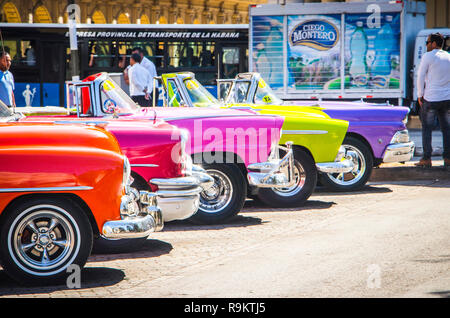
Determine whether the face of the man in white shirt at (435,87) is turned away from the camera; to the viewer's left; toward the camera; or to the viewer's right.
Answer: to the viewer's left

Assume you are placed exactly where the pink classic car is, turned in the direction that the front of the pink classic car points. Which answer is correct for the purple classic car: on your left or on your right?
on your left

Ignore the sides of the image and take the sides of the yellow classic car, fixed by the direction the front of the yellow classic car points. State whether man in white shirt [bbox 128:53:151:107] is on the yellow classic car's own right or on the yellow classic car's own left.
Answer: on the yellow classic car's own left

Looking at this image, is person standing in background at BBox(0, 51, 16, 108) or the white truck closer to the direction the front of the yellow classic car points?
the white truck

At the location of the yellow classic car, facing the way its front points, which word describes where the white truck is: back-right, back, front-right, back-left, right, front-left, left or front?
left

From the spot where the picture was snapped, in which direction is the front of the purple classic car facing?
facing to the right of the viewer

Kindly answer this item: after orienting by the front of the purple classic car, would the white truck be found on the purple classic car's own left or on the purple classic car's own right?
on the purple classic car's own left

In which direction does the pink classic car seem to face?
to the viewer's right

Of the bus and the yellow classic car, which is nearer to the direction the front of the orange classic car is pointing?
the yellow classic car

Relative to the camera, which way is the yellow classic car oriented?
to the viewer's right
